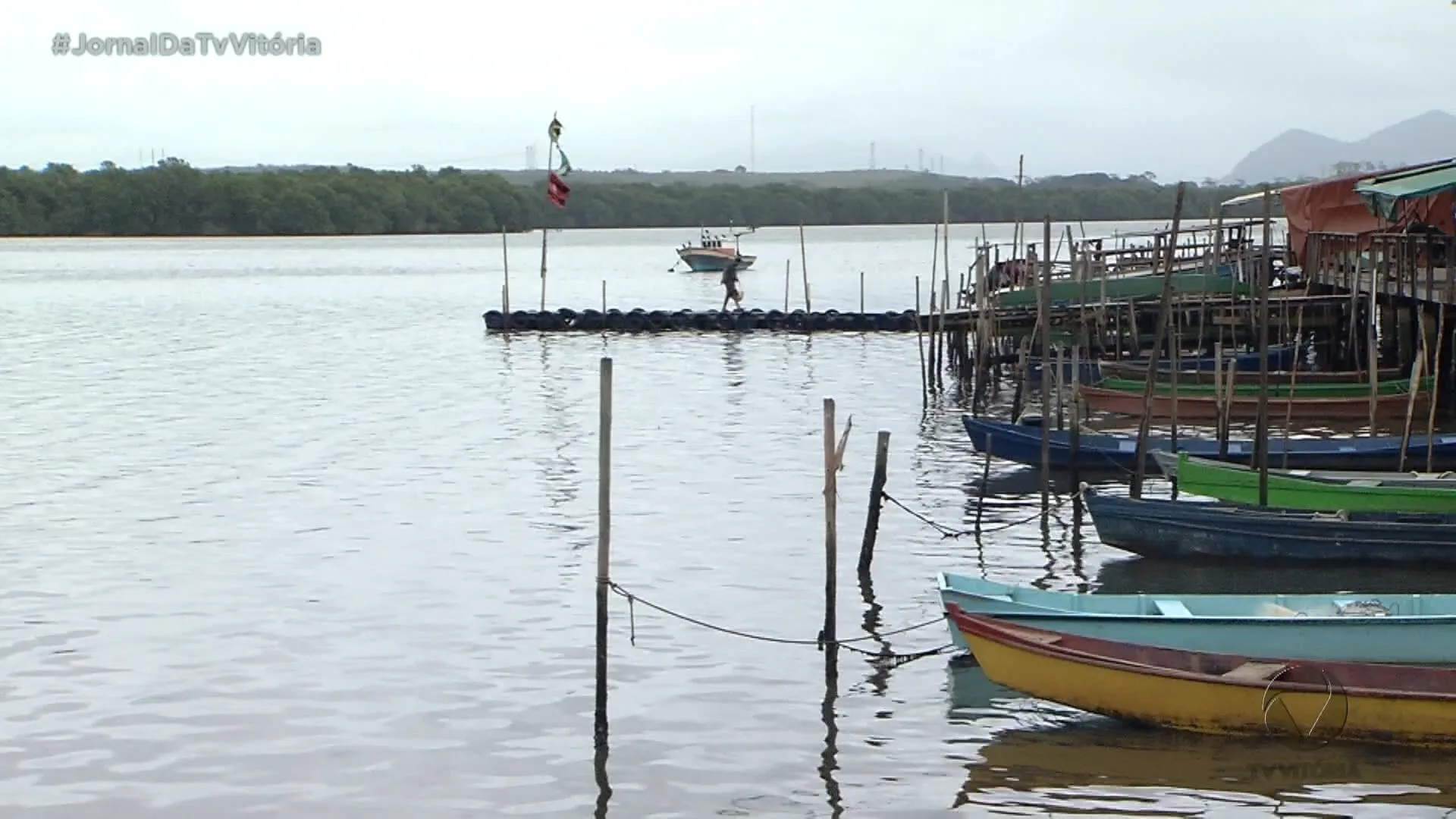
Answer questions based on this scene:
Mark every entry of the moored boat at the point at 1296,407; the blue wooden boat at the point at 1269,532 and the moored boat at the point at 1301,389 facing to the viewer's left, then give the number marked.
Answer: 3

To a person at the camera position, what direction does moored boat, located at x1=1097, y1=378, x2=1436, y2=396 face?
facing to the left of the viewer

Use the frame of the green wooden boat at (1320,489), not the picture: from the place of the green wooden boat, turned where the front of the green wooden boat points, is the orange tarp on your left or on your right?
on your right

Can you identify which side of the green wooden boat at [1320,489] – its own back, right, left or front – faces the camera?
left

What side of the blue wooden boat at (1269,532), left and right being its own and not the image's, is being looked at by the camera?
left

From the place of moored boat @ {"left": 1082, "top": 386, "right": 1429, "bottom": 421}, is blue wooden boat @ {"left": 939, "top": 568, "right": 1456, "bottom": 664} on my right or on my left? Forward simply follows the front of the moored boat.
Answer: on my left

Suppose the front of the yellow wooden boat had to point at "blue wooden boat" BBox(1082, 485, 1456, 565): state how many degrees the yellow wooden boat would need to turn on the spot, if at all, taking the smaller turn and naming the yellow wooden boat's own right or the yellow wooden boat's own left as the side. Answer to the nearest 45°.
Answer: approximately 90° to the yellow wooden boat's own right

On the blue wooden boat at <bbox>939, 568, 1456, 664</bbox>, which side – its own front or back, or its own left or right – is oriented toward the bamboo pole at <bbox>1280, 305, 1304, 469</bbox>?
right

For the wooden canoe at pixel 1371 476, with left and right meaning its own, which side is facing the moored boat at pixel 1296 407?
right

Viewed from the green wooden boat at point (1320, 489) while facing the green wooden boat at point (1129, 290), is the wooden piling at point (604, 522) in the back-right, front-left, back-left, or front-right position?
back-left

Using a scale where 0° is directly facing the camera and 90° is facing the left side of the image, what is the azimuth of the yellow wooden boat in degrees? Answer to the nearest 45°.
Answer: approximately 90°

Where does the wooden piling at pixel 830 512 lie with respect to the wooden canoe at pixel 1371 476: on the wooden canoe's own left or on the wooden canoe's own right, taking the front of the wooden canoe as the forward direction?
on the wooden canoe's own left

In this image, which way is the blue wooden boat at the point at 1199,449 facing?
to the viewer's left

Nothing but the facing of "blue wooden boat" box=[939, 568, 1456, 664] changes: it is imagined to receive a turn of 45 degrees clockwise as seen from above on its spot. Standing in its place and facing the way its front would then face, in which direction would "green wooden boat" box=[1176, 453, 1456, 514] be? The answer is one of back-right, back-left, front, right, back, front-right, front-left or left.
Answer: front-right

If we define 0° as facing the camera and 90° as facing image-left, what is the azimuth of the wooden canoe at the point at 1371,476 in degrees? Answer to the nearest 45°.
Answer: approximately 90°

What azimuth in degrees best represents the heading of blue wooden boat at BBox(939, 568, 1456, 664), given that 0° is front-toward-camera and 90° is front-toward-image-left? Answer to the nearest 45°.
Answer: approximately 90°
